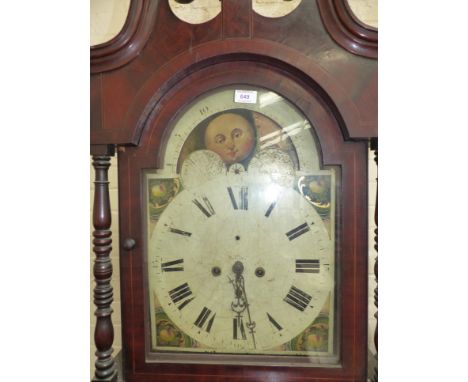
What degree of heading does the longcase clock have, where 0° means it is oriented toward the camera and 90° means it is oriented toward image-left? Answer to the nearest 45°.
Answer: approximately 0°
